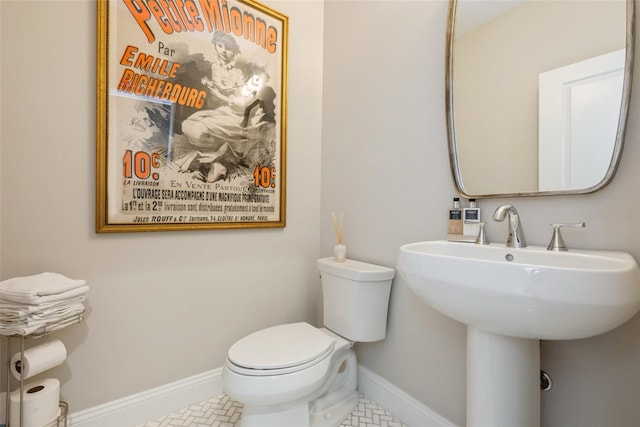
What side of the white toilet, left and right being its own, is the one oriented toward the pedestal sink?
left

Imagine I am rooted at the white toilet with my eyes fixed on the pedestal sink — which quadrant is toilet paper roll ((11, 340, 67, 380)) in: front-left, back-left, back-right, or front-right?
back-right

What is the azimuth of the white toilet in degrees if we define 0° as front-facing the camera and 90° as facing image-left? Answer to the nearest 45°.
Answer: approximately 45°

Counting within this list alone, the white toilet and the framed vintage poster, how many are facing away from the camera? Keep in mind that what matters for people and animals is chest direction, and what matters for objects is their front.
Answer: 0

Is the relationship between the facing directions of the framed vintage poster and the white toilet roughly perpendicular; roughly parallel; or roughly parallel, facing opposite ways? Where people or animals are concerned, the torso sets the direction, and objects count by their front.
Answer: roughly perpendicular

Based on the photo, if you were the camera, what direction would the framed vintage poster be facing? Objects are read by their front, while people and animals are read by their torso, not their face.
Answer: facing the viewer and to the right of the viewer

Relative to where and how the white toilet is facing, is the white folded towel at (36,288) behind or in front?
in front

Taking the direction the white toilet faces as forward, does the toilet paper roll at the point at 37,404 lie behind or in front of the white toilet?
in front
